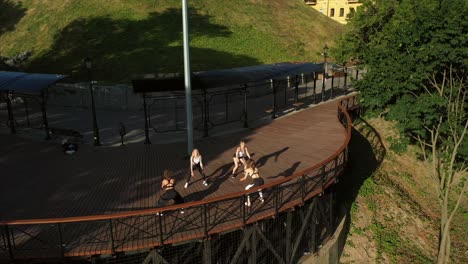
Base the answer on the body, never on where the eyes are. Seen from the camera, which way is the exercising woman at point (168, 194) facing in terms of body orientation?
away from the camera

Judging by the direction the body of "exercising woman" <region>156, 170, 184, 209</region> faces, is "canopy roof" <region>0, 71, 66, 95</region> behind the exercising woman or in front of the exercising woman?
in front

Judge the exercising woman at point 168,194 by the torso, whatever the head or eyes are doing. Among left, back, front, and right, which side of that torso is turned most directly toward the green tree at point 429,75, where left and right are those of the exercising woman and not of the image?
right

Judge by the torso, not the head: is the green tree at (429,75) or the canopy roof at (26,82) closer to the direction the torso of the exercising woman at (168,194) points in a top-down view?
the canopy roof

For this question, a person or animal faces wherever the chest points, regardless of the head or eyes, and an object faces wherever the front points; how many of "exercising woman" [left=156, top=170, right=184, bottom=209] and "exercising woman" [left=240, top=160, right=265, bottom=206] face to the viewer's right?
0

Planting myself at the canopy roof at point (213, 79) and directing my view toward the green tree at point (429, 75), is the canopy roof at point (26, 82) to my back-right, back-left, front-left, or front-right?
back-right
